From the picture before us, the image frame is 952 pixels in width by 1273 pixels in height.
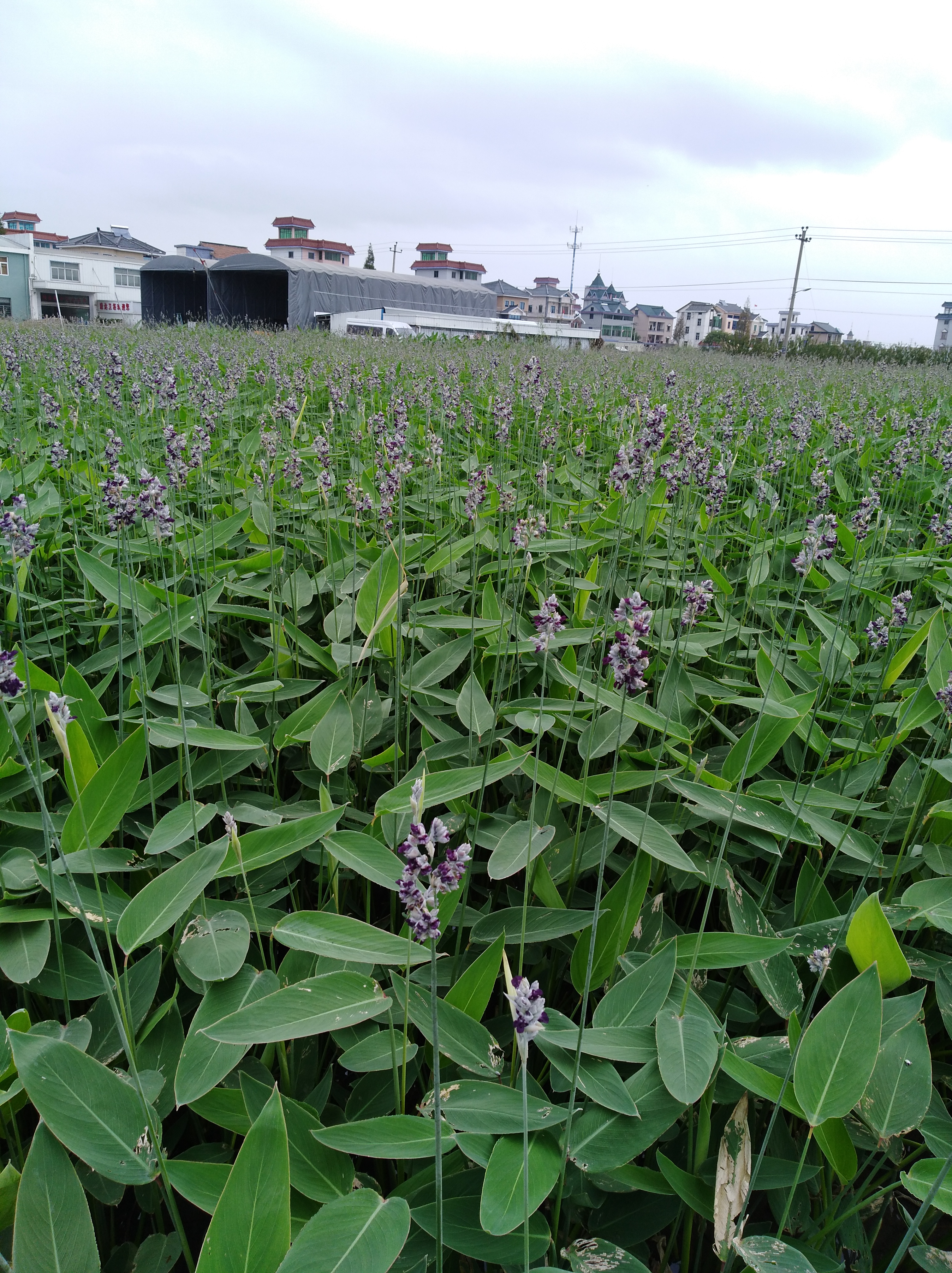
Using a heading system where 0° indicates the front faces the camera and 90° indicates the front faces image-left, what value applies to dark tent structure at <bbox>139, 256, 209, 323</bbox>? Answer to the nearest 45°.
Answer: approximately 0°

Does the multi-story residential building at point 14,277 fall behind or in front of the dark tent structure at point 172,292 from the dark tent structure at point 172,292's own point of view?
behind
